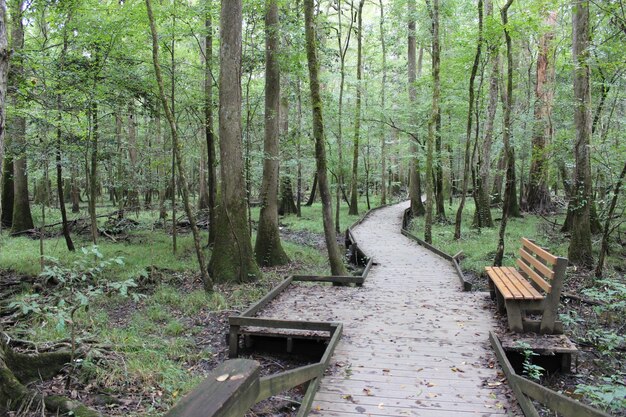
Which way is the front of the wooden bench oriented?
to the viewer's left

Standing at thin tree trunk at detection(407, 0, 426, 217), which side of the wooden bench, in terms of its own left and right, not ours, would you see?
right

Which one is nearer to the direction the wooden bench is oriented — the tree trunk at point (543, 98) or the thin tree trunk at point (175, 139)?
the thin tree trunk

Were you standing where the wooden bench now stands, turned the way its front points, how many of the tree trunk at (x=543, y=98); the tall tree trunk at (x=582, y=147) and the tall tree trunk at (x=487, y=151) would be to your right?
3

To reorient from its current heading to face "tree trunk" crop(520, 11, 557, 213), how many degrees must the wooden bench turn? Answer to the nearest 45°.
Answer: approximately 90° to its right

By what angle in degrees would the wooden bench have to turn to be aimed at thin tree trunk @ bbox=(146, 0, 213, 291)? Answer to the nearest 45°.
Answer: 0° — it already faces it

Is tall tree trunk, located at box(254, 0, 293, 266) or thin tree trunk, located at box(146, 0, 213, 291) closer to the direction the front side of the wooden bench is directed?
the thin tree trunk

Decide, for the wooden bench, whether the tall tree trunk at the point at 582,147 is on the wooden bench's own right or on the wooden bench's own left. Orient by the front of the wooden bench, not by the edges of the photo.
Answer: on the wooden bench's own right

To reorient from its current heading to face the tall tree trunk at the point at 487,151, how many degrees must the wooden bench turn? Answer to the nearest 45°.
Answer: approximately 90° to its right
